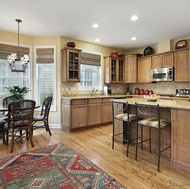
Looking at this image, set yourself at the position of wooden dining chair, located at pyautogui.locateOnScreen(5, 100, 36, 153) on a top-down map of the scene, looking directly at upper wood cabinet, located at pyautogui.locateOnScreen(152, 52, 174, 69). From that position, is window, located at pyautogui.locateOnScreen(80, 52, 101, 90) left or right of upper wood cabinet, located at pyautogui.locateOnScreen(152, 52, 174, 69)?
left

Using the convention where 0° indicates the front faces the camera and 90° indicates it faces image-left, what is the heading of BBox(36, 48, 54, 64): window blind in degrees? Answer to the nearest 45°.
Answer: approximately 0°

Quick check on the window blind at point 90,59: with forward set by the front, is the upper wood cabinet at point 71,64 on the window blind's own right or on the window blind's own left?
on the window blind's own right

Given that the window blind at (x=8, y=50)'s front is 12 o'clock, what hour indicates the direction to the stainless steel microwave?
The stainless steel microwave is roughly at 11 o'clock from the window blind.

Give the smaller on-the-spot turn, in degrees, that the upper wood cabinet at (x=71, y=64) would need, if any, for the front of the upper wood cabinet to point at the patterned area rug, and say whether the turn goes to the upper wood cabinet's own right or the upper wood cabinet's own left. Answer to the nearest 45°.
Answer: approximately 45° to the upper wood cabinet's own right

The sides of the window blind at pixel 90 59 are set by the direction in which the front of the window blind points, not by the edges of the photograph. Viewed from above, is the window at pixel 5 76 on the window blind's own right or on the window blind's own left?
on the window blind's own right

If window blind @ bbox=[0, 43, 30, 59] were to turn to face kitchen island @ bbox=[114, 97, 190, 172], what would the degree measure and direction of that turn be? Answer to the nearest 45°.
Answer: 0° — it already faces it

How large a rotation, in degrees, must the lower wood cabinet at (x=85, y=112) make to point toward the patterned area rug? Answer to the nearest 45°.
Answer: approximately 45° to its right

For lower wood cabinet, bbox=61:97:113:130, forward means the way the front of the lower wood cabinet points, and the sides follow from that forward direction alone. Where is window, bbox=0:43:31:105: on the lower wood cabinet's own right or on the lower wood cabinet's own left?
on the lower wood cabinet's own right

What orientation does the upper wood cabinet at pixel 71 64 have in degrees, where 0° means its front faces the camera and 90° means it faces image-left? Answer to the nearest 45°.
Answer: approximately 315°
